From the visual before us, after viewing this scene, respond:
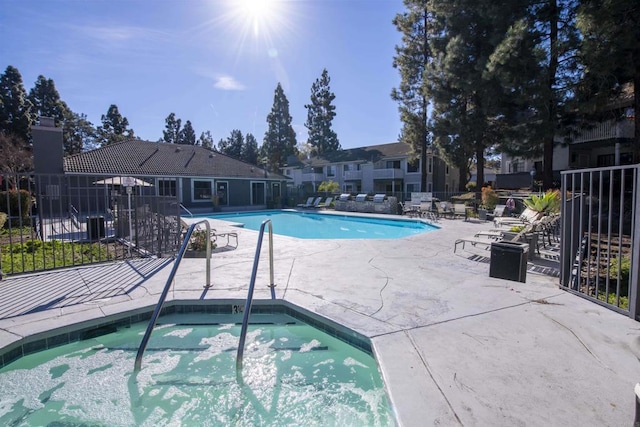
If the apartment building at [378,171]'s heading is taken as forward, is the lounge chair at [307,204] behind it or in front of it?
in front

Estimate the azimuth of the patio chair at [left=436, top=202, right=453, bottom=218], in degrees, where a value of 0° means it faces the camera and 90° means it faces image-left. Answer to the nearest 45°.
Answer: approximately 45°

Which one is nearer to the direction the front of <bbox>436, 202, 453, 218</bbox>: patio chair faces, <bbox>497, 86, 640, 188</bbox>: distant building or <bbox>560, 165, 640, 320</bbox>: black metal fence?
the black metal fence

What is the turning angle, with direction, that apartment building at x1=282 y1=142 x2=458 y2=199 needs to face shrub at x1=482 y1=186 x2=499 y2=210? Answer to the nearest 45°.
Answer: approximately 45° to its left

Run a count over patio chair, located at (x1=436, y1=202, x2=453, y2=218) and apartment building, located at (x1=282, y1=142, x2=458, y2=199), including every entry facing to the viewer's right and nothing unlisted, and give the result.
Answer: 0

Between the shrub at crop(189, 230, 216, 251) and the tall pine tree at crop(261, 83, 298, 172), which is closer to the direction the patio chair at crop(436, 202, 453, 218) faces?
the shrub

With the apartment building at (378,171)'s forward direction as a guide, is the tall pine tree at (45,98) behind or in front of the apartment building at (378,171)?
in front

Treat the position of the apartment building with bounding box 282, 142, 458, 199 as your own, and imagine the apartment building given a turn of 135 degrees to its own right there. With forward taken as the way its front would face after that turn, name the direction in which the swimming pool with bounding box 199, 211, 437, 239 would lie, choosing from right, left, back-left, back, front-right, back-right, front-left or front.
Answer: back

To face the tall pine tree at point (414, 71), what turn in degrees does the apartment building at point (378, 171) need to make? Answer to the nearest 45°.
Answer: approximately 45° to its left

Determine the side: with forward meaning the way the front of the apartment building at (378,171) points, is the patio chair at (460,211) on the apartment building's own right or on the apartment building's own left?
on the apartment building's own left
